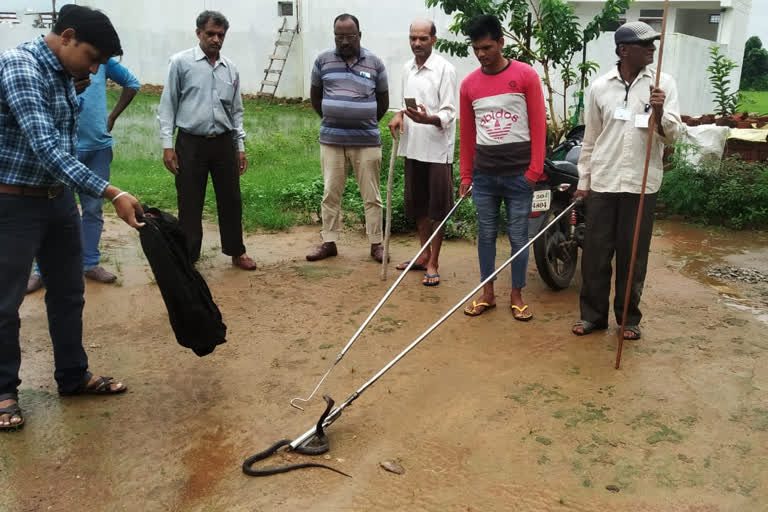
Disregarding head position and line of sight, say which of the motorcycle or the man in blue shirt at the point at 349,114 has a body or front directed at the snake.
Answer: the man in blue shirt

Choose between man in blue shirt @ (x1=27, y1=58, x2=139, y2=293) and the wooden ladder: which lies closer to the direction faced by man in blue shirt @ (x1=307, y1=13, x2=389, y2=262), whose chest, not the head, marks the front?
the man in blue shirt

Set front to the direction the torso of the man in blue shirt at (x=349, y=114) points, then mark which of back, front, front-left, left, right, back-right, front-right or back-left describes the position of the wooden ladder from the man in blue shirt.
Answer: back

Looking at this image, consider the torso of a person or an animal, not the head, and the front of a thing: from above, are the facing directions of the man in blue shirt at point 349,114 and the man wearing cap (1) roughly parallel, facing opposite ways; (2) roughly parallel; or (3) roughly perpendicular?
roughly parallel

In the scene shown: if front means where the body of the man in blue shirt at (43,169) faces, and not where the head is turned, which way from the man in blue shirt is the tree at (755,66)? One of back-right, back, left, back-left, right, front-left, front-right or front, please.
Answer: left

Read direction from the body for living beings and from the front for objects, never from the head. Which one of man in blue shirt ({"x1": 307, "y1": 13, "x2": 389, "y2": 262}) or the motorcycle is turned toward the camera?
the man in blue shirt

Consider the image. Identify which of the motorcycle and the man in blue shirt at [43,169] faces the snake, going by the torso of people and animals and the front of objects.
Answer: the man in blue shirt

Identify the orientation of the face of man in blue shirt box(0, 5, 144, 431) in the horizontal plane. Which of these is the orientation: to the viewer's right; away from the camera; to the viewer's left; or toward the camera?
to the viewer's right

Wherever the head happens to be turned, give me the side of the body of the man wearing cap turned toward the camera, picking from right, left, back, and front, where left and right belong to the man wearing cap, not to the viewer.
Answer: front

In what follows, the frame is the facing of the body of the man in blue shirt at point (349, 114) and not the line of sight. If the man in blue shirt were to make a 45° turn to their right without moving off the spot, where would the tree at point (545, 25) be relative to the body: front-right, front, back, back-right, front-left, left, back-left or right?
back

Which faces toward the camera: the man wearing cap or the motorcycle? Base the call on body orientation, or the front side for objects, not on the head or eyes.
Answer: the man wearing cap

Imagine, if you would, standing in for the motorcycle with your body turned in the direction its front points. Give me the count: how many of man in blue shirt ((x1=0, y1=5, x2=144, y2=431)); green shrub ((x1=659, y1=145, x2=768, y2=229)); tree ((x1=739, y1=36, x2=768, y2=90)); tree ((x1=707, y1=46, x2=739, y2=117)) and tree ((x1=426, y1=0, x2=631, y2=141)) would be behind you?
1

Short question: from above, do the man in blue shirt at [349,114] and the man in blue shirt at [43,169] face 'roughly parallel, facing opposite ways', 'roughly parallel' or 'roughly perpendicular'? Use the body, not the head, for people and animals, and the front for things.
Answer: roughly perpendicular

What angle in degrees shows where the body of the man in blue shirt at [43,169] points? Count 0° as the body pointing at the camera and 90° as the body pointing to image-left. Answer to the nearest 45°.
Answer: approximately 315°

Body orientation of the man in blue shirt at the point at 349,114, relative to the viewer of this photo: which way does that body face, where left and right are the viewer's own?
facing the viewer

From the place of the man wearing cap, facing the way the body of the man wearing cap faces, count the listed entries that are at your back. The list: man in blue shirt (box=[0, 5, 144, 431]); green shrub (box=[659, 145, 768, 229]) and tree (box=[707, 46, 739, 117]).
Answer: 2

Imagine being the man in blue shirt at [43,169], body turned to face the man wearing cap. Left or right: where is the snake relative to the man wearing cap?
right
